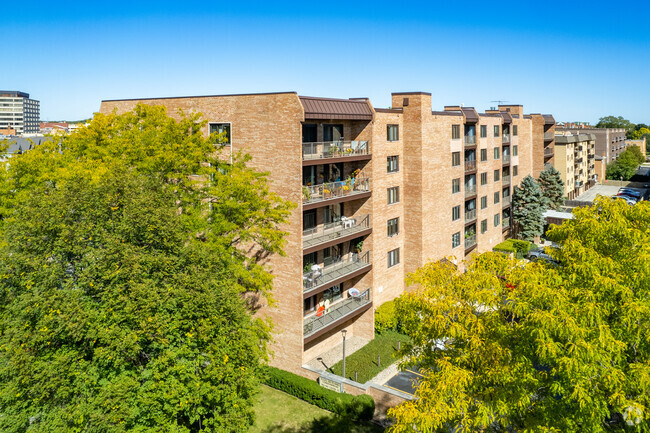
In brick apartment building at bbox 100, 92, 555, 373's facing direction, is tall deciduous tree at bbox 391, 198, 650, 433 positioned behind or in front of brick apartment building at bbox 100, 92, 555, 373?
in front
